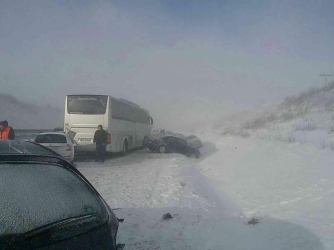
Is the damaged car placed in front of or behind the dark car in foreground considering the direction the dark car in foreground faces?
in front

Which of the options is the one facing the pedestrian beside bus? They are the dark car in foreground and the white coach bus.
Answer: the dark car in foreground

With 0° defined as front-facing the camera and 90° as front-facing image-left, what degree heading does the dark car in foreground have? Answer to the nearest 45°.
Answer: approximately 180°

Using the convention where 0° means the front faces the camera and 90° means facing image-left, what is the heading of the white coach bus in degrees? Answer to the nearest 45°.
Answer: approximately 225°

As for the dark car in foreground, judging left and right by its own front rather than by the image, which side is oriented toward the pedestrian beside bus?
front
